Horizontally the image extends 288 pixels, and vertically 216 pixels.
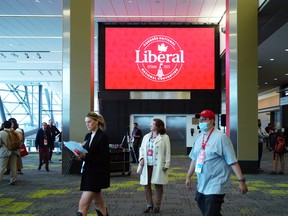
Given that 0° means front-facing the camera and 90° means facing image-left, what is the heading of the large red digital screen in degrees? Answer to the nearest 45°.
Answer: approximately 0°

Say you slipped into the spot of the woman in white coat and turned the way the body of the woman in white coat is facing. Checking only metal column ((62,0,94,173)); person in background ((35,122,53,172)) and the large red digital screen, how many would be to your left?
0

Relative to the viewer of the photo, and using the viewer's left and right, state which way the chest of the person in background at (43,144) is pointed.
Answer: facing the viewer

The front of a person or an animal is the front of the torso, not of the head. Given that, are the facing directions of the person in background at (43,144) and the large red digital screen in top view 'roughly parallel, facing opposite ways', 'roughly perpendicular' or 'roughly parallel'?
roughly parallel

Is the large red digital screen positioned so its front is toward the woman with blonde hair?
yes

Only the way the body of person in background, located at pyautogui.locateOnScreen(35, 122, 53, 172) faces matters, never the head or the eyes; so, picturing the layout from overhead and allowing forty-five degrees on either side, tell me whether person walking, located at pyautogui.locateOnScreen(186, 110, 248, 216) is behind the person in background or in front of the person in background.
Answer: in front

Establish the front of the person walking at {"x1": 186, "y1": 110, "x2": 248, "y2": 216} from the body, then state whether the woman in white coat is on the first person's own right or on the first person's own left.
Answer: on the first person's own right

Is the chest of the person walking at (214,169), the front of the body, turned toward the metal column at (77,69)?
no

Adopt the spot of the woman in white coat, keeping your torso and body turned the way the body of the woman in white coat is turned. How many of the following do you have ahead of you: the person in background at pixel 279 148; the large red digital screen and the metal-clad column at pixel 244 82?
0

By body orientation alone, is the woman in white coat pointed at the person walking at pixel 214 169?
no

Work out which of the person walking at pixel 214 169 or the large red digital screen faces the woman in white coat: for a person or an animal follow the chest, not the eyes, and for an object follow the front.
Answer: the large red digital screen

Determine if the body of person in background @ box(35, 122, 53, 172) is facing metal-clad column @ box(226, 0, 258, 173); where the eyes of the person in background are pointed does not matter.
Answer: no

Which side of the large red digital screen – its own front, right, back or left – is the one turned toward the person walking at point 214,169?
front

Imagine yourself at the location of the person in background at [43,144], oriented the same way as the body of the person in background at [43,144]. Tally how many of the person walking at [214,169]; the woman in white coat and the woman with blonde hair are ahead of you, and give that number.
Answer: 3

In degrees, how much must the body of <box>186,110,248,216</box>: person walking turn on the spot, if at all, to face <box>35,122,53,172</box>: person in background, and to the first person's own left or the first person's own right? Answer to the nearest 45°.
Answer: approximately 90° to the first person's own right

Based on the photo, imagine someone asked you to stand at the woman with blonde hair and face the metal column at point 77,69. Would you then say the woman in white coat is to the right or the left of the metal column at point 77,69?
right

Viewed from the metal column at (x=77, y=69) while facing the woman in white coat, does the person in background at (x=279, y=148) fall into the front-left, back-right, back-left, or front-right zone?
front-left

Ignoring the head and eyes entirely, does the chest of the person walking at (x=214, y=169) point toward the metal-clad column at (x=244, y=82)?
no

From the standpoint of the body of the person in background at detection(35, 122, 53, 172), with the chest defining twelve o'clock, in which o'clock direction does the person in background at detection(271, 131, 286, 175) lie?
the person in background at detection(271, 131, 286, 175) is roughly at 10 o'clock from the person in background at detection(35, 122, 53, 172).
